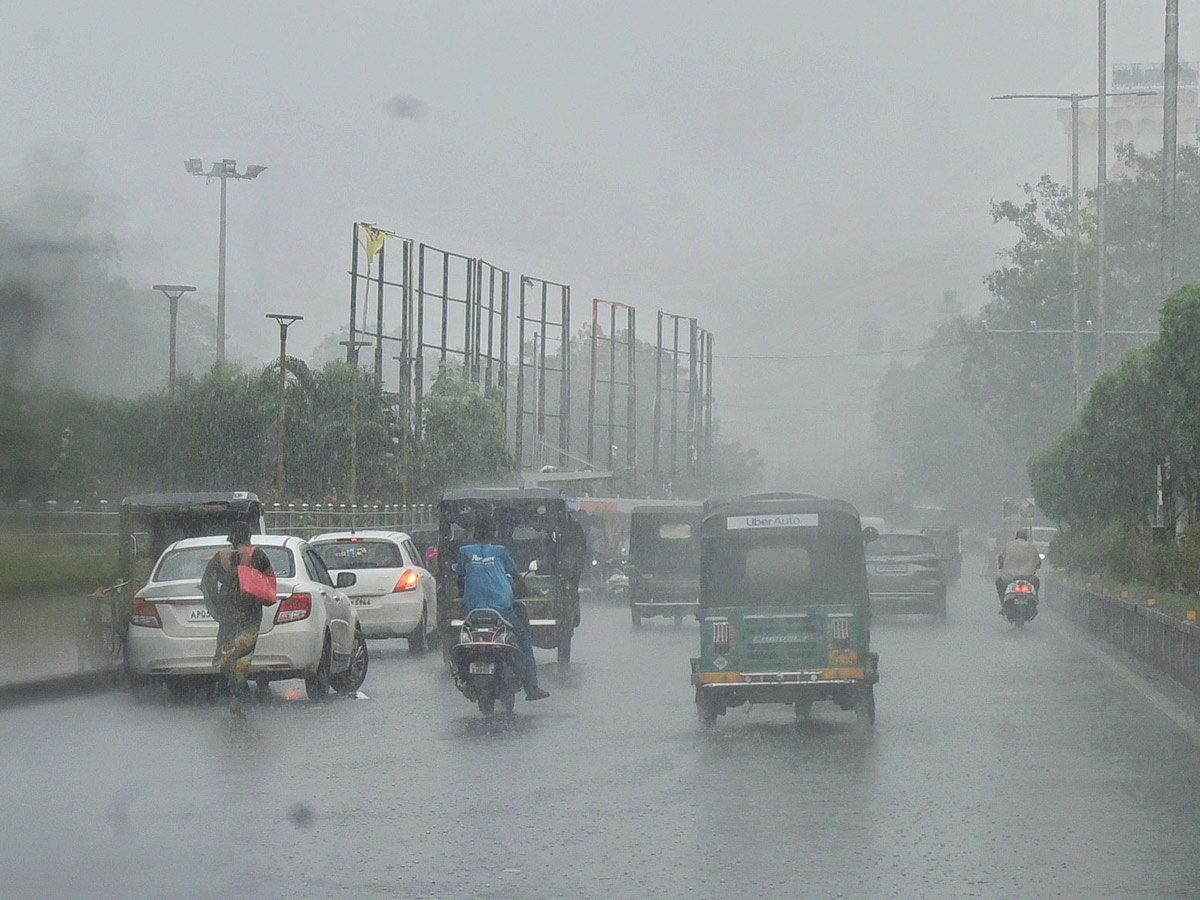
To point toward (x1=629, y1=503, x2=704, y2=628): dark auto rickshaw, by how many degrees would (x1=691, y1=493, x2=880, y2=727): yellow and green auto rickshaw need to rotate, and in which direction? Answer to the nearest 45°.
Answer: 0° — it already faces it

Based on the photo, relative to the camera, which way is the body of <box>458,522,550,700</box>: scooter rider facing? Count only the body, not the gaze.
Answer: away from the camera

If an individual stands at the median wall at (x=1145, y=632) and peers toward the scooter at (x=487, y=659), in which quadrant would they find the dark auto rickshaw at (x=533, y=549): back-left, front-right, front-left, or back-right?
front-right

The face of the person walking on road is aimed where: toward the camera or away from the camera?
away from the camera

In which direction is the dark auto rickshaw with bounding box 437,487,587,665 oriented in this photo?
away from the camera

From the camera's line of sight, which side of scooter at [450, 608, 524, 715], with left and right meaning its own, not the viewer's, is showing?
back

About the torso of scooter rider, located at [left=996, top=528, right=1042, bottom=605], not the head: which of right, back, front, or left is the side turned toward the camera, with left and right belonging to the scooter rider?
back

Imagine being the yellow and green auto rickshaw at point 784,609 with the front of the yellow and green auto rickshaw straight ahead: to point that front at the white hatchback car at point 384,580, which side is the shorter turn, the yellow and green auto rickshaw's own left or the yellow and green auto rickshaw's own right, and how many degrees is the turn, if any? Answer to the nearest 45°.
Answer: approximately 45° to the yellow and green auto rickshaw's own left

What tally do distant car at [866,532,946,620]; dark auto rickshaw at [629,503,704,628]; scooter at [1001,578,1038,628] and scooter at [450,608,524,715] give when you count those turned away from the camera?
4

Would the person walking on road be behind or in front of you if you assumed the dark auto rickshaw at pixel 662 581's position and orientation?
behind

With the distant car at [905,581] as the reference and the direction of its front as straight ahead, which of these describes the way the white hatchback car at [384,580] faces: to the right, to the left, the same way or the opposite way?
the same way

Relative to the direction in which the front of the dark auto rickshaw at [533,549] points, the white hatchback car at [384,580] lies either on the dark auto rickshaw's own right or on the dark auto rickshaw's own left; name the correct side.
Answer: on the dark auto rickshaw's own left

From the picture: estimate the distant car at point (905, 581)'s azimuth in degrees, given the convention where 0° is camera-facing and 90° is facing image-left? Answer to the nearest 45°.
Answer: approximately 180°

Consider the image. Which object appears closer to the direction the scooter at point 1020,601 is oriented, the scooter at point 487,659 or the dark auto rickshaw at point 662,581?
the dark auto rickshaw

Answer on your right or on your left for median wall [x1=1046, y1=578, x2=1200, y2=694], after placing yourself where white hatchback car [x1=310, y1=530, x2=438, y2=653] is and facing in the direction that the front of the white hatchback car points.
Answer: on your right

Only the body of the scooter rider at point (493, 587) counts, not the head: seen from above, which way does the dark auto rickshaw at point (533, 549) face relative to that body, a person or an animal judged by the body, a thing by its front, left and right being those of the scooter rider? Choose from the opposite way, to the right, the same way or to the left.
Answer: the same way

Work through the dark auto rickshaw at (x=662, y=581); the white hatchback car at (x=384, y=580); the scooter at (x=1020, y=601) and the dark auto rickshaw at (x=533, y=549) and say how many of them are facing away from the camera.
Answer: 4

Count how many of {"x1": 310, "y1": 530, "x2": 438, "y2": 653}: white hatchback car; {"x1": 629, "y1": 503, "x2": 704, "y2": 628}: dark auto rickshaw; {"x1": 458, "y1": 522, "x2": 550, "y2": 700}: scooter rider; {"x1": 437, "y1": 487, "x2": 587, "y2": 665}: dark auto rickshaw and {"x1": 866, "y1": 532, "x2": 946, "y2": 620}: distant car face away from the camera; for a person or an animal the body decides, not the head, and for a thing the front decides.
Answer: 5

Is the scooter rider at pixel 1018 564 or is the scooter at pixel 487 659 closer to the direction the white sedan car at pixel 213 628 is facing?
the scooter rider

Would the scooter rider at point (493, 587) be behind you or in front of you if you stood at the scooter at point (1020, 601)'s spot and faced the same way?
behind
